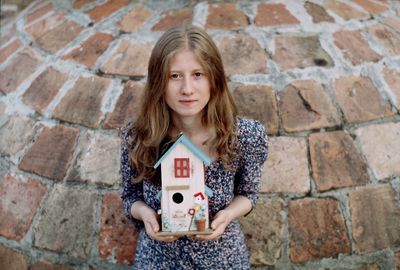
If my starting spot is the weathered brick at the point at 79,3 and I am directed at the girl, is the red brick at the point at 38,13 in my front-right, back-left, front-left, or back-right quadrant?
back-right

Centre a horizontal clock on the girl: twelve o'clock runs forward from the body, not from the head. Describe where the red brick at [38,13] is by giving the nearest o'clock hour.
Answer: The red brick is roughly at 5 o'clock from the girl.

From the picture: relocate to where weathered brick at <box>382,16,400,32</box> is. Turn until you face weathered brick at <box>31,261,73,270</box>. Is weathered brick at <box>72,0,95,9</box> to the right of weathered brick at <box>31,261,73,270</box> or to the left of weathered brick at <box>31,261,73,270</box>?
right

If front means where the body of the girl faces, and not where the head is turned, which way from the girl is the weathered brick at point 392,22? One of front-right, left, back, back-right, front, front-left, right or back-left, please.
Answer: back-left

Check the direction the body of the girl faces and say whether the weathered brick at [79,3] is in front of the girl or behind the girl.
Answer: behind

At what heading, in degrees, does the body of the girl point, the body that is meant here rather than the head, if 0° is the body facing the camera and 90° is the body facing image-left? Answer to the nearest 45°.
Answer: approximately 0°
